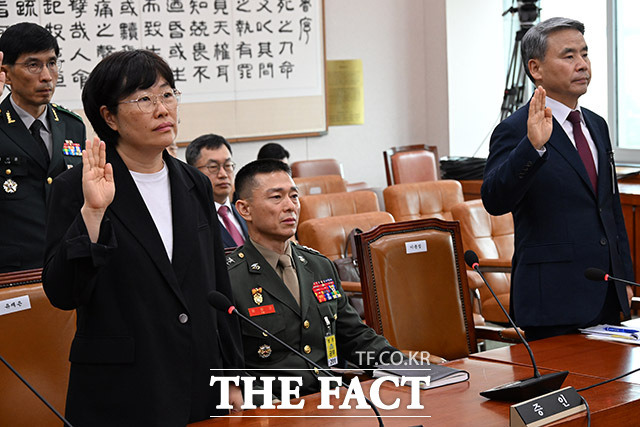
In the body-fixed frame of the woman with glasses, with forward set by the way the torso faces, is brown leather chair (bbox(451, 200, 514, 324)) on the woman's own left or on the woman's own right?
on the woman's own left

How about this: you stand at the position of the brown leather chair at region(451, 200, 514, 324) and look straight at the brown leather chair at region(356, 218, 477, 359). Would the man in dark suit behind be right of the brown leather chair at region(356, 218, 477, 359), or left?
right

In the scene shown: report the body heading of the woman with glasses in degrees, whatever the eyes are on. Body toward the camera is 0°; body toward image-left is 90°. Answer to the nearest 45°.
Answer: approximately 315°

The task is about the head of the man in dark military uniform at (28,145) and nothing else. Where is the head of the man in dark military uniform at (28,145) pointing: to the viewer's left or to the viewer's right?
to the viewer's right

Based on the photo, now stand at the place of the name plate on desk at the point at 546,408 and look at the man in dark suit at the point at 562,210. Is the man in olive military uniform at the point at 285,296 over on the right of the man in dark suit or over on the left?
left

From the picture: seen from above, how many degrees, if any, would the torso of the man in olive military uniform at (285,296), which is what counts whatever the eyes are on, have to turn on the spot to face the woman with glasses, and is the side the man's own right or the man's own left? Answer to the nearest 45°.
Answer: approximately 90° to the man's own right
